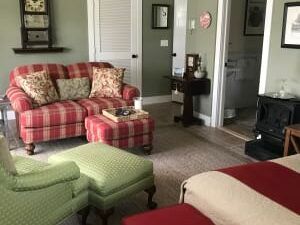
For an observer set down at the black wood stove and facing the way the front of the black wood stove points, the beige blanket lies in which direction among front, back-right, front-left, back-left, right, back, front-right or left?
front-left

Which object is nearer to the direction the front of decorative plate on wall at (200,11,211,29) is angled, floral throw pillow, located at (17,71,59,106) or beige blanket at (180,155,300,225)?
the floral throw pillow

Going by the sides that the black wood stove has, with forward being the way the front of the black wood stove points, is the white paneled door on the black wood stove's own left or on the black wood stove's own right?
on the black wood stove's own right

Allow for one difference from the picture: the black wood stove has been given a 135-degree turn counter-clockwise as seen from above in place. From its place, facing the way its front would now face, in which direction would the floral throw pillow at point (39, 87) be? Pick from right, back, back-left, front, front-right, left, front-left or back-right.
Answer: back

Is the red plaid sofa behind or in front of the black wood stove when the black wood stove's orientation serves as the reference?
in front

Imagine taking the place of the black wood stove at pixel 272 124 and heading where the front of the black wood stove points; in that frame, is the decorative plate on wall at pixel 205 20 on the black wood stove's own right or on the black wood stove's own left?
on the black wood stove's own right

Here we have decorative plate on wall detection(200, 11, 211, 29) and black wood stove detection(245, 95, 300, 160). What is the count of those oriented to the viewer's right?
0

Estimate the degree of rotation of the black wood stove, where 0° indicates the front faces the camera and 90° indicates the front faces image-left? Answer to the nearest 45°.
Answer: approximately 45°

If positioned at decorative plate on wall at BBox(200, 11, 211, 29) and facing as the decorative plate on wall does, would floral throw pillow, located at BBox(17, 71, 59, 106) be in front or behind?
in front

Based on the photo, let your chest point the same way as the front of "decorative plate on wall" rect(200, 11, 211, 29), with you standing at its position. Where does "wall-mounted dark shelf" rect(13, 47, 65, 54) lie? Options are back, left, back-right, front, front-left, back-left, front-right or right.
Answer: front-right

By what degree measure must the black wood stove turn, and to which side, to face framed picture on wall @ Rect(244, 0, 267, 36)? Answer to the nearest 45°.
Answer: approximately 135° to its right

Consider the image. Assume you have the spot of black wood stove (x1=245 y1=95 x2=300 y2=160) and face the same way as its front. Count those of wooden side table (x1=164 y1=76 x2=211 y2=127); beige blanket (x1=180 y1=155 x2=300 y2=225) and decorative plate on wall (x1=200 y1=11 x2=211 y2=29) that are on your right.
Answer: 2

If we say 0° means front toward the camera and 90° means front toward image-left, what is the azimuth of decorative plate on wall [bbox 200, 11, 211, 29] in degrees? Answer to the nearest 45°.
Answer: approximately 45°

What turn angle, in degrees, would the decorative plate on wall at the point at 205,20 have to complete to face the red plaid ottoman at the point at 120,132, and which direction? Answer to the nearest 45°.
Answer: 0° — it already faces it
